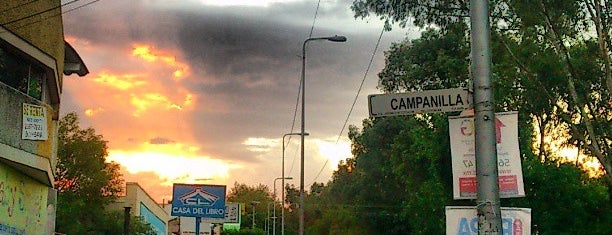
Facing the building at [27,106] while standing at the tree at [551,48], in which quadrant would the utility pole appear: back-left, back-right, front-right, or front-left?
front-left

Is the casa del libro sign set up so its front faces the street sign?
yes

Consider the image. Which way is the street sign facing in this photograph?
toward the camera

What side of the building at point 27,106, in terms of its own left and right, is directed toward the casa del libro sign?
left

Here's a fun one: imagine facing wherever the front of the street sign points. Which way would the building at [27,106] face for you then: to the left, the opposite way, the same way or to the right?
to the left

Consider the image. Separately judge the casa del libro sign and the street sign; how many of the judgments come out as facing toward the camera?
2

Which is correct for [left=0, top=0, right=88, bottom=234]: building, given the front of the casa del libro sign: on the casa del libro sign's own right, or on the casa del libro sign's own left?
on the casa del libro sign's own right

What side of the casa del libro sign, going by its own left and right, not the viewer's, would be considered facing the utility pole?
front

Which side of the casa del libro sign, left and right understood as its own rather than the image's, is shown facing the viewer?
front

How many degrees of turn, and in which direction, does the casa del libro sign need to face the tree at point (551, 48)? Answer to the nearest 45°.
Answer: approximately 90° to its left

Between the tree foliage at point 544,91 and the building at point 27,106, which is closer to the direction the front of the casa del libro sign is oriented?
the building

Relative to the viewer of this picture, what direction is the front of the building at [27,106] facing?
facing the viewer and to the right of the viewer
